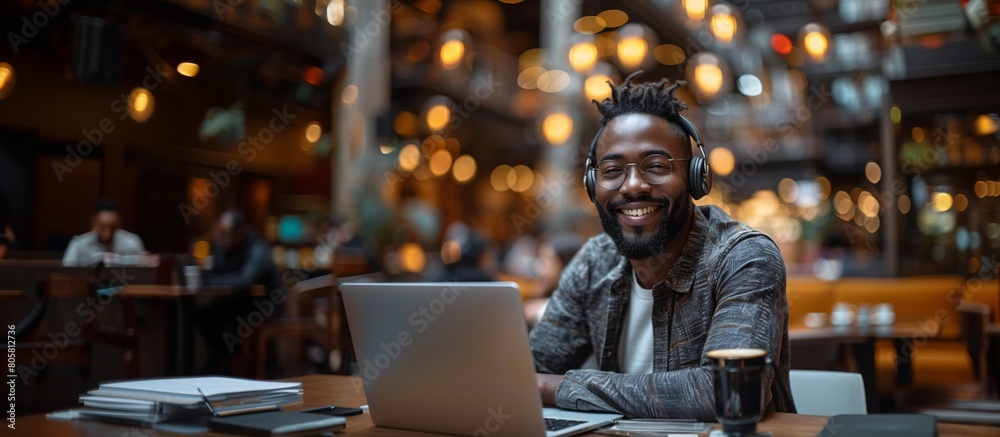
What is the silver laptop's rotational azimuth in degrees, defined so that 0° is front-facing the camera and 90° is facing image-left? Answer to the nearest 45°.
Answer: approximately 225°

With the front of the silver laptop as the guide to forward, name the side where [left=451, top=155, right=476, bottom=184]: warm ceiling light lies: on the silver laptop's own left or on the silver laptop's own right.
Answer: on the silver laptop's own left

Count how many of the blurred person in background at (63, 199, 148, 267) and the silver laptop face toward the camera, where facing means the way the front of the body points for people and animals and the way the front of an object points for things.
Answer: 1

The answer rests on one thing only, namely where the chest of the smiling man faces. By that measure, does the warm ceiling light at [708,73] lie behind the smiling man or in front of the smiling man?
behind

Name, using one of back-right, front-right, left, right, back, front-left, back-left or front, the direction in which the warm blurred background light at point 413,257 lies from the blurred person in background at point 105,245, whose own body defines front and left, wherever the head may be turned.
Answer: back-left

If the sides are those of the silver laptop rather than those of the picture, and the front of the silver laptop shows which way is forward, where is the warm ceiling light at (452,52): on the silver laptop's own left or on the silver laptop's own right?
on the silver laptop's own left

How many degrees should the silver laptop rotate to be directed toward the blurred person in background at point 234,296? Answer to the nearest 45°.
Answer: approximately 45° to its left

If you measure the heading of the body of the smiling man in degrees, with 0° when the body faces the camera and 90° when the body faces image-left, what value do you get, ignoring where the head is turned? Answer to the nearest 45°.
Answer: approximately 45°

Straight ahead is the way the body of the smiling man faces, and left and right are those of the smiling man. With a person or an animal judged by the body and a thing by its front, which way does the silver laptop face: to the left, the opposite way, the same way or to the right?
the opposite way
